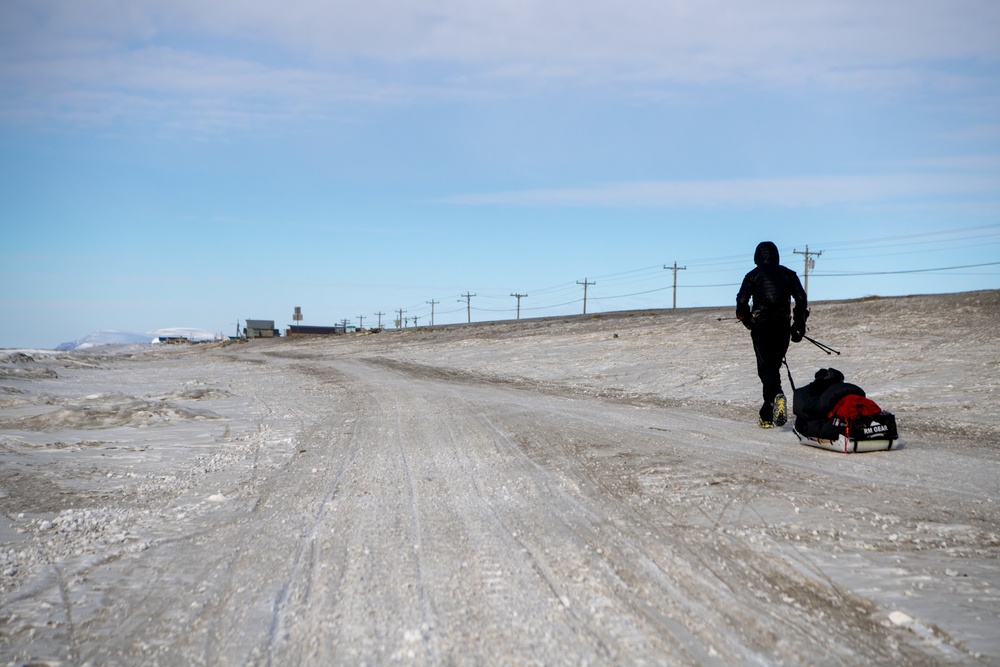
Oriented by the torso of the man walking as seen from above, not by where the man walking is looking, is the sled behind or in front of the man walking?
behind

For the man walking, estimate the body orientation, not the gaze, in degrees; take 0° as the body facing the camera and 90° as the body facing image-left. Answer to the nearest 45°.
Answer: approximately 180°
